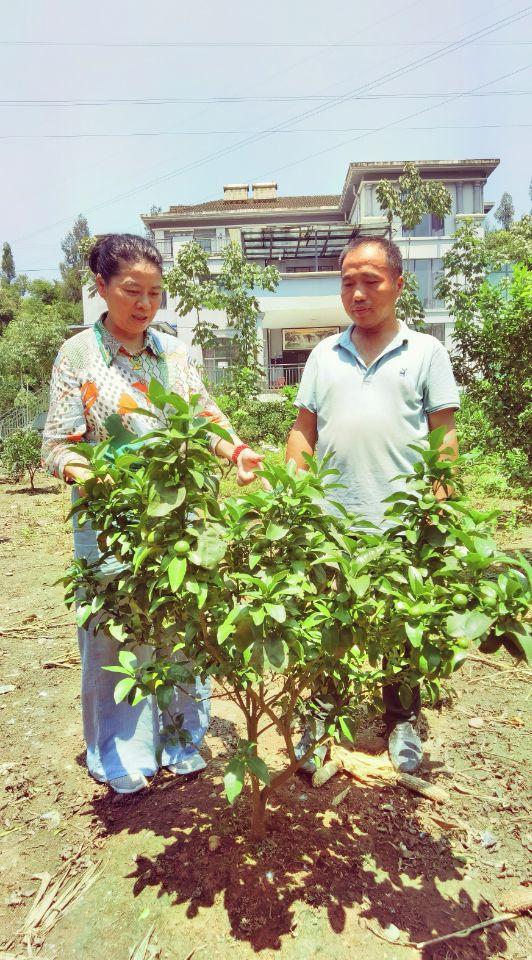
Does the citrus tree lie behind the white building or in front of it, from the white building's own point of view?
in front

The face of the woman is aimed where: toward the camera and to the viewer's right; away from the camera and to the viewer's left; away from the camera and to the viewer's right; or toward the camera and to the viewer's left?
toward the camera and to the viewer's right

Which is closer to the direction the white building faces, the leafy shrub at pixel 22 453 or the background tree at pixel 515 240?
the leafy shrub

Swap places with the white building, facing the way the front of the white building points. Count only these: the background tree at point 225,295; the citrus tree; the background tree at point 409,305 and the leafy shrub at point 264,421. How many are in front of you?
4

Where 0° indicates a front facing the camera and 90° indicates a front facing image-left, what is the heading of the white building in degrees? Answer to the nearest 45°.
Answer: approximately 0°

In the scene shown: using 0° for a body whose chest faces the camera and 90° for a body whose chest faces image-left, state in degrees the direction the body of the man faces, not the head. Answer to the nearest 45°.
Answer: approximately 0°

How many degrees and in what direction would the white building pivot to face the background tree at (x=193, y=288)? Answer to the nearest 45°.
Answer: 0° — it already faces it

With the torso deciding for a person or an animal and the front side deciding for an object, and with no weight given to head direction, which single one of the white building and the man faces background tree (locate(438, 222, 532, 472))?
the white building

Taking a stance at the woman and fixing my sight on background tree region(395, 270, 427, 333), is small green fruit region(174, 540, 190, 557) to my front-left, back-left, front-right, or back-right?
back-right

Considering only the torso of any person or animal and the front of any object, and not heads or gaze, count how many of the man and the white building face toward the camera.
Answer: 2

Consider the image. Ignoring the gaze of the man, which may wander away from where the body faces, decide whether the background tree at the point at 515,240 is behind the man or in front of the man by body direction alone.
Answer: behind
